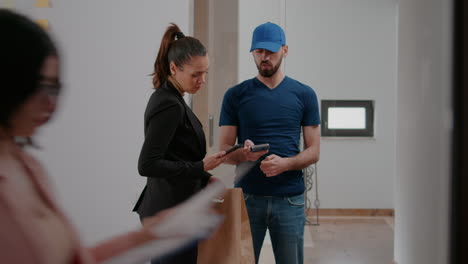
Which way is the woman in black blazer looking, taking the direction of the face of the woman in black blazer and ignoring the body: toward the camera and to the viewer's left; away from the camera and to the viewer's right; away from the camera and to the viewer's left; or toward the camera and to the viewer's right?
toward the camera and to the viewer's right

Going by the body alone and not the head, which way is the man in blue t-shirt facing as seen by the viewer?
toward the camera

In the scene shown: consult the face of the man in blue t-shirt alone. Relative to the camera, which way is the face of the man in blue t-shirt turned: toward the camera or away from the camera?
toward the camera
